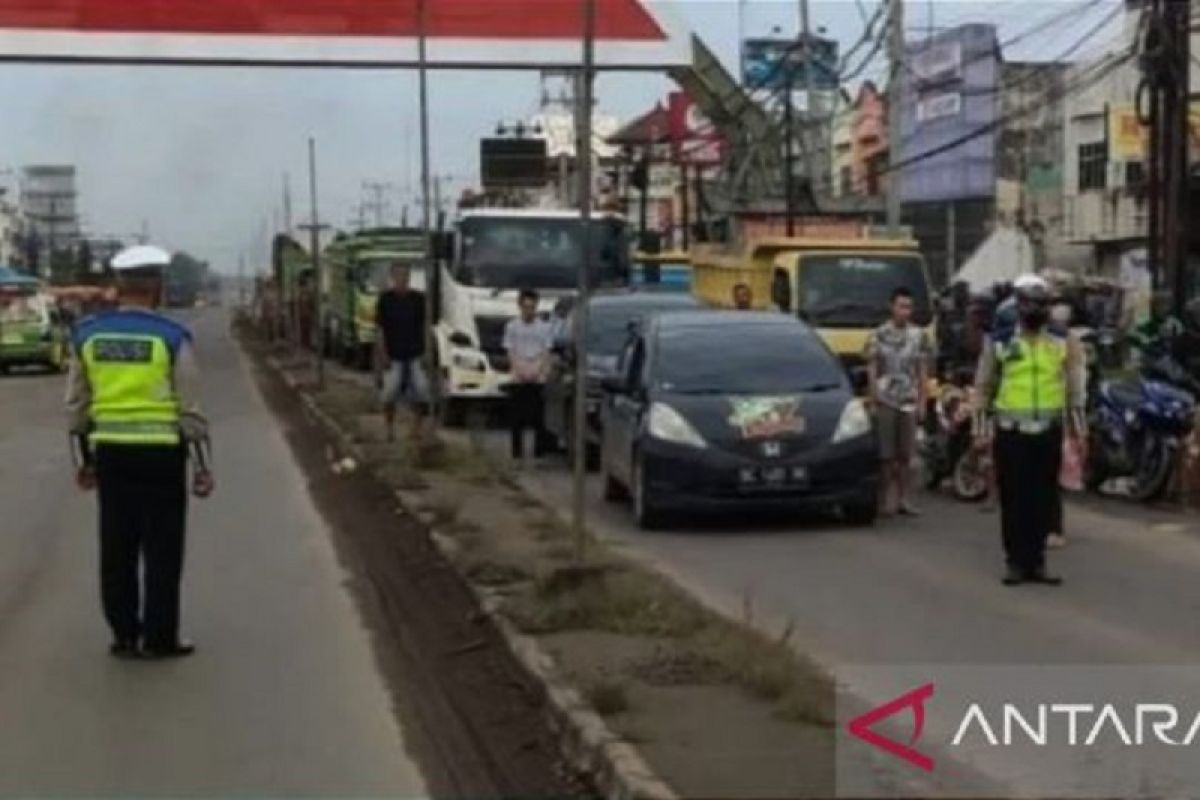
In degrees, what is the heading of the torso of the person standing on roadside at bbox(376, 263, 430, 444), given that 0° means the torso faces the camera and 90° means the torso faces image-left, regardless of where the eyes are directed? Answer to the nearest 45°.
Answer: approximately 0°

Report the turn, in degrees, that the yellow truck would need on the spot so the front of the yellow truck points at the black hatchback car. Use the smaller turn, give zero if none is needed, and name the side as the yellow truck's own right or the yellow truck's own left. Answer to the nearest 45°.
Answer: approximately 45° to the yellow truck's own right

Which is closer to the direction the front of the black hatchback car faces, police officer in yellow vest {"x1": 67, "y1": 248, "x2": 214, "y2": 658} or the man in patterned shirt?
the police officer in yellow vest

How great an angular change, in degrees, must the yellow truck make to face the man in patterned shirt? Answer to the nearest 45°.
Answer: approximately 45° to its right

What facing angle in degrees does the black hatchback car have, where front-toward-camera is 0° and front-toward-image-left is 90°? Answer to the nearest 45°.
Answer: approximately 0°

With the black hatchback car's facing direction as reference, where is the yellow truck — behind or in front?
behind

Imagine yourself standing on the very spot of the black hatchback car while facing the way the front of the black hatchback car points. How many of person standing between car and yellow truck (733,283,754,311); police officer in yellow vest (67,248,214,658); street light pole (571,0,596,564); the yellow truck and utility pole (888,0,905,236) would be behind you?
3

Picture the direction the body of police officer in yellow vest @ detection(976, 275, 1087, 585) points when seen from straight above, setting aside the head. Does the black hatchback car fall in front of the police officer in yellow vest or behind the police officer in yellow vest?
behind

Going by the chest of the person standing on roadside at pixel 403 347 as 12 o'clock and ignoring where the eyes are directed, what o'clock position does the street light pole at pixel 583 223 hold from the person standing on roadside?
The street light pole is roughly at 12 o'clock from the person standing on roadside.

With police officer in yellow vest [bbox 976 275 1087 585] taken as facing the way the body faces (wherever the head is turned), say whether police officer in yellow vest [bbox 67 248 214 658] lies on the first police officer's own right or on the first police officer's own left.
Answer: on the first police officer's own right

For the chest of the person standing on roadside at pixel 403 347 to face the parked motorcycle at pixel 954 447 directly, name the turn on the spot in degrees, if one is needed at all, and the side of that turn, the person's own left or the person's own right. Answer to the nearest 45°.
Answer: approximately 45° to the person's own left
